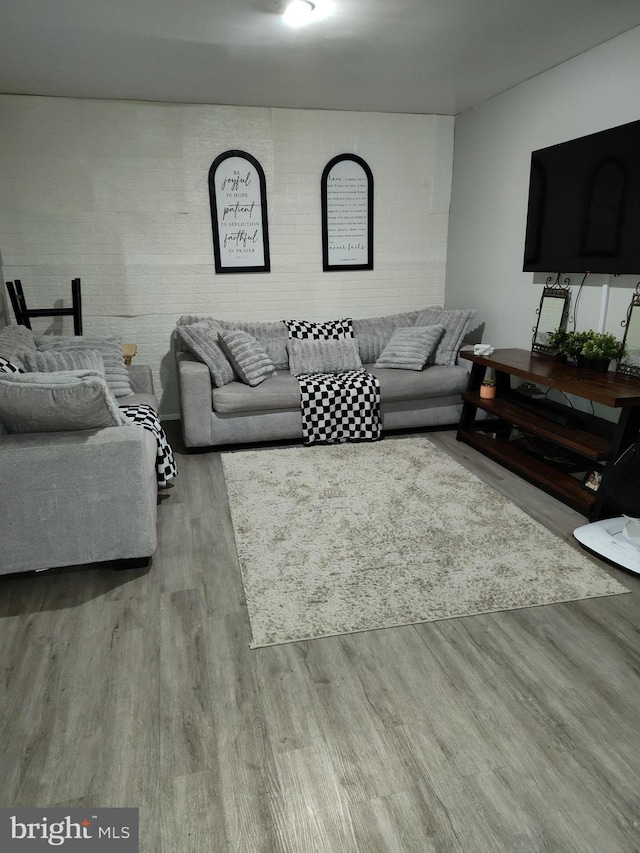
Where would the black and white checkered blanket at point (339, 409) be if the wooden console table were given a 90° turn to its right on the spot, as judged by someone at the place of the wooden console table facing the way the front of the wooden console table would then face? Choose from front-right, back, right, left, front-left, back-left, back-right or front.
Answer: front-left

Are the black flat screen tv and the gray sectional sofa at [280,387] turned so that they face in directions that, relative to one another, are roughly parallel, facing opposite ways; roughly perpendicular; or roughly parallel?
roughly perpendicular

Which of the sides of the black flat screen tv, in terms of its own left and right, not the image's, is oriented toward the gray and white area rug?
front

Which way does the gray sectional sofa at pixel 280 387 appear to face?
toward the camera

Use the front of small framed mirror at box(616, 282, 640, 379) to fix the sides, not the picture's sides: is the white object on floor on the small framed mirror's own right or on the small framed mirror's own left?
on the small framed mirror's own left

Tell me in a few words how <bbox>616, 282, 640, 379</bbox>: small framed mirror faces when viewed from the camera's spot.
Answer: facing the viewer and to the left of the viewer

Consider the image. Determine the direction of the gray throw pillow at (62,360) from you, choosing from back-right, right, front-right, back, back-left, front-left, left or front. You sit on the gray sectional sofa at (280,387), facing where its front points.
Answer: front-right

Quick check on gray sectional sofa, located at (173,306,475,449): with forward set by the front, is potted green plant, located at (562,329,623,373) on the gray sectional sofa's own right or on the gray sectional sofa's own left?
on the gray sectional sofa's own left

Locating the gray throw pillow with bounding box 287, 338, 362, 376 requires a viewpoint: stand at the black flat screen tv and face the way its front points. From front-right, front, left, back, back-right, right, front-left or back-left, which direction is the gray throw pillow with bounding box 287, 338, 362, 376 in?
front-right

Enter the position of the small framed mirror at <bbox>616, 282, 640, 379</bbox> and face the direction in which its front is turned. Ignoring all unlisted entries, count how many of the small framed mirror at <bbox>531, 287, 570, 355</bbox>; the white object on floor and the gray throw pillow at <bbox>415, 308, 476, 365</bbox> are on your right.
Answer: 2

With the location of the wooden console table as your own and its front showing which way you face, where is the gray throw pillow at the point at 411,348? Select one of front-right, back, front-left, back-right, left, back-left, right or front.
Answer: right

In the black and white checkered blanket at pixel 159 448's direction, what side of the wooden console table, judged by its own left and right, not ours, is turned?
front
